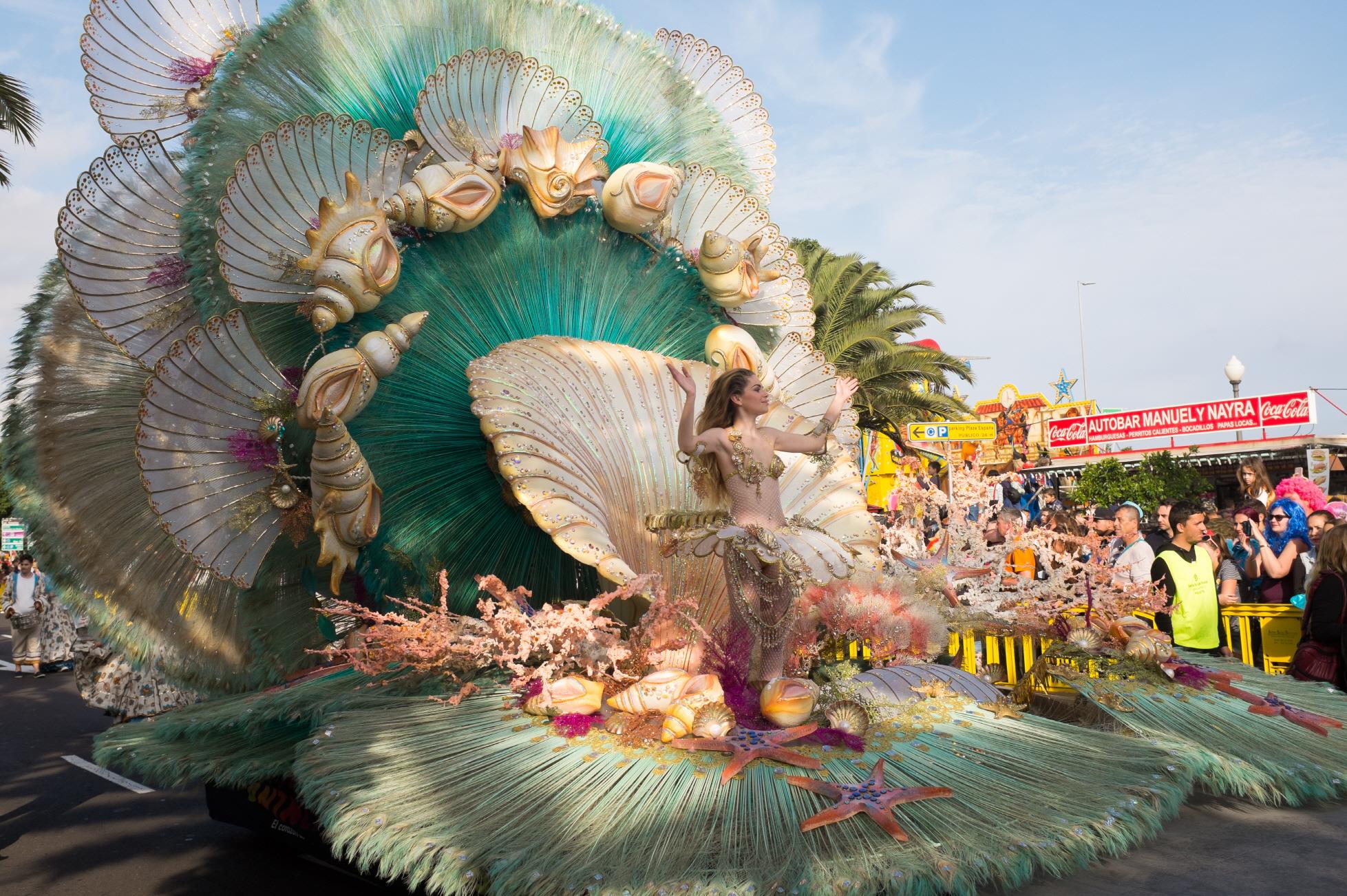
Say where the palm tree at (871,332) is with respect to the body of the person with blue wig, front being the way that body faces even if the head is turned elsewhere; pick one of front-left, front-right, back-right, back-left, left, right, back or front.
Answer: right

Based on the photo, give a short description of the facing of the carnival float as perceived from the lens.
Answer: facing the viewer and to the right of the viewer

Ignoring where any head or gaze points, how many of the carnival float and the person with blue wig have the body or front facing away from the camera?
0

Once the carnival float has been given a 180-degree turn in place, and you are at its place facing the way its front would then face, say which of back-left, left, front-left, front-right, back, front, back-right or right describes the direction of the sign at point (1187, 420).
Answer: right

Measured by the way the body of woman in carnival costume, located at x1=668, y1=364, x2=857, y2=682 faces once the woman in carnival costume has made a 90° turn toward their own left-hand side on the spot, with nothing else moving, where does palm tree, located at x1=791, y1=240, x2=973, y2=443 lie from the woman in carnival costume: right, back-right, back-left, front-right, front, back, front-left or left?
front-left

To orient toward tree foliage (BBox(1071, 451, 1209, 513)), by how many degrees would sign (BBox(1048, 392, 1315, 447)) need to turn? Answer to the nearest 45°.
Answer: approximately 45° to its left

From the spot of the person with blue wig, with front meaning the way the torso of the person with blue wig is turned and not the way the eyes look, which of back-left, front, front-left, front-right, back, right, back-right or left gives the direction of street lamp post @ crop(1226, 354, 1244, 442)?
back-right

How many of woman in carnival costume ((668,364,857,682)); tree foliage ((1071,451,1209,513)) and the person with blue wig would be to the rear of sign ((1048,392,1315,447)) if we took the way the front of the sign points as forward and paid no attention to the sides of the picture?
0

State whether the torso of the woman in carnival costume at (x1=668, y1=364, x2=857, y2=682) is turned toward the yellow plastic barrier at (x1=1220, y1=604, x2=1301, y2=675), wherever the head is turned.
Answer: no

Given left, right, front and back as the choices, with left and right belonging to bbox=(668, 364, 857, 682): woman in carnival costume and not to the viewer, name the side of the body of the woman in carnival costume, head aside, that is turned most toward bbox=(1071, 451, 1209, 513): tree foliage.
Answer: left

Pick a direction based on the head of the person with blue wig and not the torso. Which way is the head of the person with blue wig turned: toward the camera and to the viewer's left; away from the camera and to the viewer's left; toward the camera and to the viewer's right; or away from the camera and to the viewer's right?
toward the camera and to the viewer's left

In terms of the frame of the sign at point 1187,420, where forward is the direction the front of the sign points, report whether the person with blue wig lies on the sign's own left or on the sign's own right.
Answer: on the sign's own left

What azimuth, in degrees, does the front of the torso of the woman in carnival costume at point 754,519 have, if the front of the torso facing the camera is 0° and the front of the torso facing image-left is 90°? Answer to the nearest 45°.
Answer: approximately 315°

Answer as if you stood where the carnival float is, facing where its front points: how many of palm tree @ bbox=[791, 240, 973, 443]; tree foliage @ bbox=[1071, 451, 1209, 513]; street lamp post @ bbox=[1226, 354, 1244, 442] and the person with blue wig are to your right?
0
